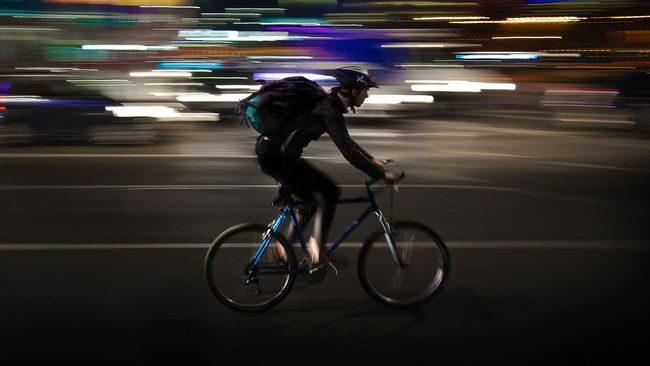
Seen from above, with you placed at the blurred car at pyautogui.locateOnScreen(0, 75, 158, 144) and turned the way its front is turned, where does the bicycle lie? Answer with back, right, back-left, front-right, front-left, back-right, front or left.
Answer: right

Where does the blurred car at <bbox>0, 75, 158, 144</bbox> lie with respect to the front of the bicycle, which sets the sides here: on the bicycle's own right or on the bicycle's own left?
on the bicycle's own left

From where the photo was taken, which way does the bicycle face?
to the viewer's right

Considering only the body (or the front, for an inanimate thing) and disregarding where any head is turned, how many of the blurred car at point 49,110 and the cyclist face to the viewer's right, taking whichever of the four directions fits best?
2

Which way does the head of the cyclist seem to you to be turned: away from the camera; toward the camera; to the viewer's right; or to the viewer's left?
to the viewer's right

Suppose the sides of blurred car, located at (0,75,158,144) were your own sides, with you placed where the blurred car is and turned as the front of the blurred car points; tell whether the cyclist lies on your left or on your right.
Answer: on your right

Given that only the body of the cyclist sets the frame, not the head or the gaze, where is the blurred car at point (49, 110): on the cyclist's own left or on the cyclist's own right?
on the cyclist's own left

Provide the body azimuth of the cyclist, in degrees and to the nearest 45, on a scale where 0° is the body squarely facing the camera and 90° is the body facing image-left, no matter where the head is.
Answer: approximately 270°

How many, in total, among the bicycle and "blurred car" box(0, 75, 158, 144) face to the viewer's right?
2

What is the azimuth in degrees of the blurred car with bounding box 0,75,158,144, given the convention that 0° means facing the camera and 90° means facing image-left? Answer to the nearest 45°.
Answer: approximately 270°
